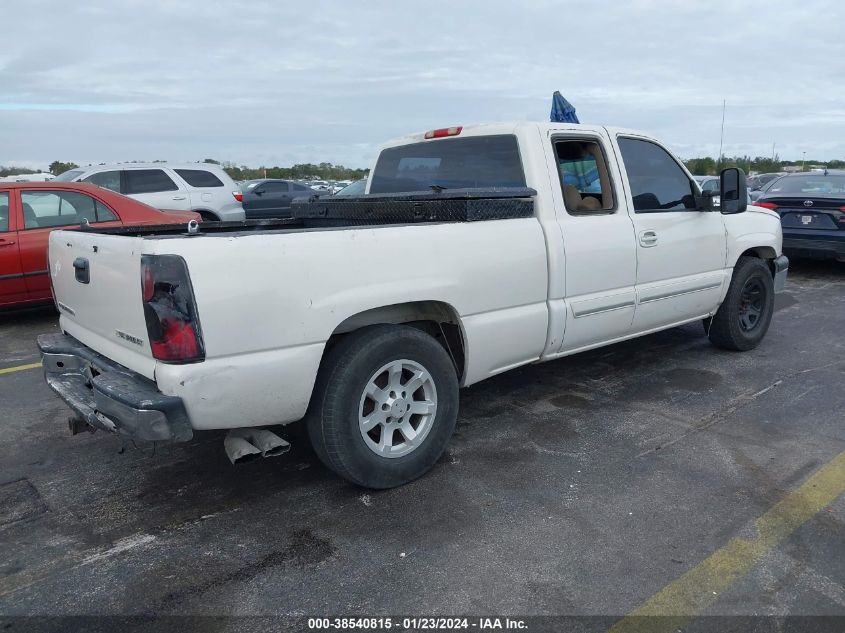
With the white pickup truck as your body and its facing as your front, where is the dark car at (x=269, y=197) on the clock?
The dark car is roughly at 10 o'clock from the white pickup truck.

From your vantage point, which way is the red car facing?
to the viewer's left

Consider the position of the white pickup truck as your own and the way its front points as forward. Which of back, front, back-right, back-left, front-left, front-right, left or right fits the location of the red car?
left

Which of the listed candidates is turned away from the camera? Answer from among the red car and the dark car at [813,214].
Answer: the dark car

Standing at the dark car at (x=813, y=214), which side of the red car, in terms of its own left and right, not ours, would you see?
back

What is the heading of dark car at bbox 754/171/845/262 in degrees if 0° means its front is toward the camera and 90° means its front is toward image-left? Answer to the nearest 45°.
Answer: approximately 180°

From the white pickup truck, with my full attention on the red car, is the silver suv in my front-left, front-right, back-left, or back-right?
front-right

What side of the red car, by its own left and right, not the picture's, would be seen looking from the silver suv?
right

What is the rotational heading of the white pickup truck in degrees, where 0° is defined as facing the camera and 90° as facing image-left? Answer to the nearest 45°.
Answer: approximately 225°

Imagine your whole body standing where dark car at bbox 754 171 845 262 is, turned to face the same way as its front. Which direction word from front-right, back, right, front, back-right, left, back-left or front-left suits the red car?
back-left

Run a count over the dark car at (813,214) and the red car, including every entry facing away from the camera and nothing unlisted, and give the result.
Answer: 1
